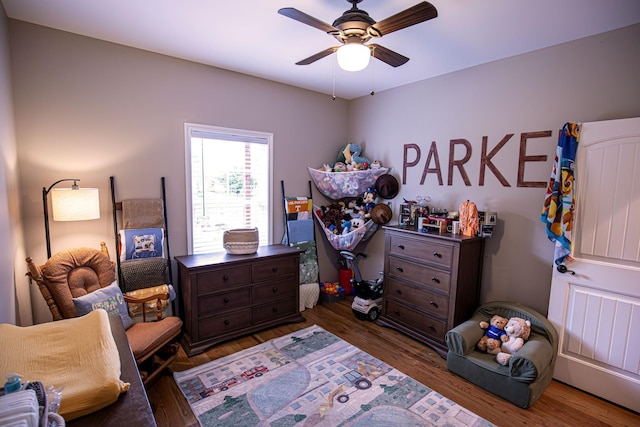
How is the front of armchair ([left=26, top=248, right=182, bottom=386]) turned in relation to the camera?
facing the viewer and to the right of the viewer

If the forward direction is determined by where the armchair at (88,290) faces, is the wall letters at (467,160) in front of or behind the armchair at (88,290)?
in front

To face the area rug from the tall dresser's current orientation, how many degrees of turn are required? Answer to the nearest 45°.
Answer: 0° — it already faces it

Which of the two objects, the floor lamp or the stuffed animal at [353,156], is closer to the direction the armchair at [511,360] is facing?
the floor lamp

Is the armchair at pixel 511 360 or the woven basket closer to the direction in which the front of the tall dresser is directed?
the woven basket

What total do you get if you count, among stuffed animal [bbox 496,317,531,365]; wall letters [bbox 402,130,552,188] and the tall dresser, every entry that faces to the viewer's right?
0

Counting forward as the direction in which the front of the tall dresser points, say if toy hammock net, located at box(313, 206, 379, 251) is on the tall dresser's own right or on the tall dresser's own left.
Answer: on the tall dresser's own right

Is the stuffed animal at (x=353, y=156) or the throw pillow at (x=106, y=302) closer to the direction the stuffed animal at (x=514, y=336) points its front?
the throw pillow

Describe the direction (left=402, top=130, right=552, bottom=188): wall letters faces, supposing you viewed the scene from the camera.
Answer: facing the viewer and to the left of the viewer

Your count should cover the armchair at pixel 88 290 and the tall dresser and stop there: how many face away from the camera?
0
